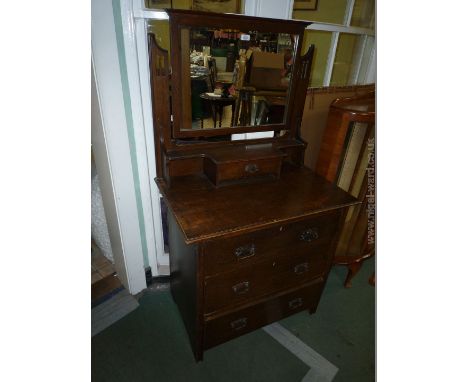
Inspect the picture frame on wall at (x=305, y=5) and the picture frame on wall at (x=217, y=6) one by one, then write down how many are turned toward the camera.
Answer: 2

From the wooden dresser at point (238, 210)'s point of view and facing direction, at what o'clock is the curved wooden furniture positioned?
The curved wooden furniture is roughly at 9 o'clock from the wooden dresser.

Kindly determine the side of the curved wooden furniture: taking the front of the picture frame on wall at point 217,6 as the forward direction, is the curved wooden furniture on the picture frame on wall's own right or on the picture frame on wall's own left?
on the picture frame on wall's own left

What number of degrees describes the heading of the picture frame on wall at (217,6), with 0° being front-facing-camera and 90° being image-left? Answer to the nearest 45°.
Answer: approximately 0°

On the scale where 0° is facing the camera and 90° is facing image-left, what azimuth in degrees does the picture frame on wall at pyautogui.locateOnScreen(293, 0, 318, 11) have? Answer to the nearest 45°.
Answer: approximately 0°

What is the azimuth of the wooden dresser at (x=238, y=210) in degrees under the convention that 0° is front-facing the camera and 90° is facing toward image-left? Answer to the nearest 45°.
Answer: approximately 315°

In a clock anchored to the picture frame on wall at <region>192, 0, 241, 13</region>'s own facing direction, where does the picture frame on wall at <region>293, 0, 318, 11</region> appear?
the picture frame on wall at <region>293, 0, 318, 11</region> is roughly at 8 o'clock from the picture frame on wall at <region>192, 0, 241, 13</region>.
